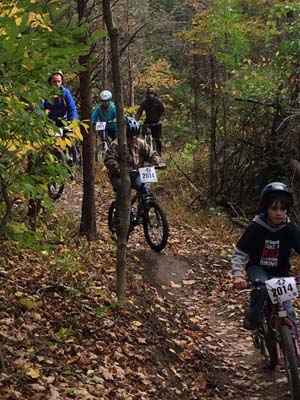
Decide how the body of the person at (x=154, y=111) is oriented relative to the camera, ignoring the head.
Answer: toward the camera

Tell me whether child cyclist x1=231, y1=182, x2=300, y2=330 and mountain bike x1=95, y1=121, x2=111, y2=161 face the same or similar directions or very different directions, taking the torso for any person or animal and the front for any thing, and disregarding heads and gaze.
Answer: same or similar directions

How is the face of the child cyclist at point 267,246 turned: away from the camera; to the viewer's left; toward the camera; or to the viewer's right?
toward the camera

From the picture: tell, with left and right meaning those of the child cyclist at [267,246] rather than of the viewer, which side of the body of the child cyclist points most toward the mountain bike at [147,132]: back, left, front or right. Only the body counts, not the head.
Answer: back

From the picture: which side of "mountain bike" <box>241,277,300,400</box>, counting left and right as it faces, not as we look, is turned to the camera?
front

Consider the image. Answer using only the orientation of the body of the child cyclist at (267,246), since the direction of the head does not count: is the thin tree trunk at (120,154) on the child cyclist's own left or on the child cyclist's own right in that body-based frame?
on the child cyclist's own right

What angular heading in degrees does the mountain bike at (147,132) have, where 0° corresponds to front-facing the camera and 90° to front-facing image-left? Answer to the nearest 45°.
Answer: approximately 45°

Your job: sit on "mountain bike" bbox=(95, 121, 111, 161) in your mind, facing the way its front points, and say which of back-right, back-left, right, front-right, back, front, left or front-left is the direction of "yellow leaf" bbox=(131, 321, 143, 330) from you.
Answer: front

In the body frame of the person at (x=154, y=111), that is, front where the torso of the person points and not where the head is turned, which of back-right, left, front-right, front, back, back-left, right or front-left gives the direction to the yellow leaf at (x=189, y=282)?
front

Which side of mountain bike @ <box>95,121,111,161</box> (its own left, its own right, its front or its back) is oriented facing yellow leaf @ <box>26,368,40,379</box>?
front

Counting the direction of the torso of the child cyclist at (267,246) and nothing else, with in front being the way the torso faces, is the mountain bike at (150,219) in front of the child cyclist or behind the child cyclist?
behind

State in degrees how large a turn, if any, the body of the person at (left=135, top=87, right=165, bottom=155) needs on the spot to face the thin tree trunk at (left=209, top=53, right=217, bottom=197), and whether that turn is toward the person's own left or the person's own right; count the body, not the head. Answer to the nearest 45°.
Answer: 0° — they already face it
